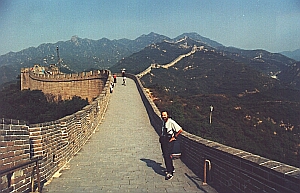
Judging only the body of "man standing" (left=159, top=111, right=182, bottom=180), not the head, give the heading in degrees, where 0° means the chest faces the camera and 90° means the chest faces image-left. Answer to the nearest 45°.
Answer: approximately 45°
